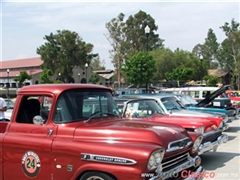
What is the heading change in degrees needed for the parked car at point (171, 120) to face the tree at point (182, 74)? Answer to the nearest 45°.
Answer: approximately 135° to its left

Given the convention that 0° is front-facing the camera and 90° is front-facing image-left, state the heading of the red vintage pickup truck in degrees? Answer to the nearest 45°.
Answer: approximately 315°

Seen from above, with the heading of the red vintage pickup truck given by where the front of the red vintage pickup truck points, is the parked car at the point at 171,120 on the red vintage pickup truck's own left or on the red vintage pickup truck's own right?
on the red vintage pickup truck's own left

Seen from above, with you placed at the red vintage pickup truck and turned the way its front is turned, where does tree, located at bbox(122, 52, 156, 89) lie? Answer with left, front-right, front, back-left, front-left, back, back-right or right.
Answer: back-left

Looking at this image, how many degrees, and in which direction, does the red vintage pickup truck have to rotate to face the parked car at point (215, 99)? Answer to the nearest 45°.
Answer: approximately 90° to its left

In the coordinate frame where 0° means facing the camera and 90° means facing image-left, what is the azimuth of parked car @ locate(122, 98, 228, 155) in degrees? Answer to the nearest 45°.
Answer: approximately 315°
